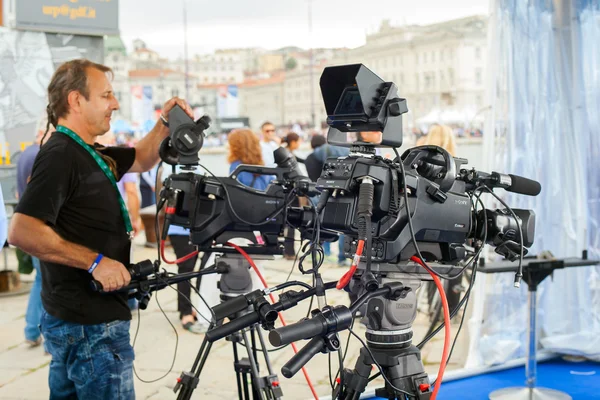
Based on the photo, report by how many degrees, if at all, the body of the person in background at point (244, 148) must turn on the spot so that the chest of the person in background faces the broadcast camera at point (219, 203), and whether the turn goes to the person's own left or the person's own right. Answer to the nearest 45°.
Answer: approximately 180°

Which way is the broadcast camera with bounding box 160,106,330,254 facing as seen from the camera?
to the viewer's right

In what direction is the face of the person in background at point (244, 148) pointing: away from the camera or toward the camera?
away from the camera

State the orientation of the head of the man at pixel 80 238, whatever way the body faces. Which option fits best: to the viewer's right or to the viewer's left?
to the viewer's right

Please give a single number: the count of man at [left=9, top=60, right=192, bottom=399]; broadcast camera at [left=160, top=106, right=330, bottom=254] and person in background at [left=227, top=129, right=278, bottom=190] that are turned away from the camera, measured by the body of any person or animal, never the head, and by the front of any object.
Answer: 1

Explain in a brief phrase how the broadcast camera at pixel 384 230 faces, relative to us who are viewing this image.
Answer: facing away from the viewer and to the right of the viewer

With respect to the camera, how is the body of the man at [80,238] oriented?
to the viewer's right

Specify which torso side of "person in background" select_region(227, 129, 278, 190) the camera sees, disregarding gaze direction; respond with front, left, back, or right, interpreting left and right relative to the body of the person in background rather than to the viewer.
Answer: back

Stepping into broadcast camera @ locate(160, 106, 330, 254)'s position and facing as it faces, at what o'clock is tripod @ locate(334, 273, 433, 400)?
The tripod is roughly at 2 o'clock from the broadcast camera.

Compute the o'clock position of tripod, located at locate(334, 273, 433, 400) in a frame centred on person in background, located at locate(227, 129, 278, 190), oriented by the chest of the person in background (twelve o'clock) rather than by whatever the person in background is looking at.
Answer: The tripod is roughly at 6 o'clock from the person in background.
